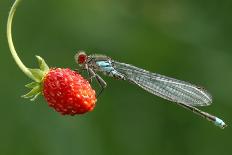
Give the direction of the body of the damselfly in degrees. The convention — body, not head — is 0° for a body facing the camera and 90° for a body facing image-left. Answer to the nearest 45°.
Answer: approximately 90°
